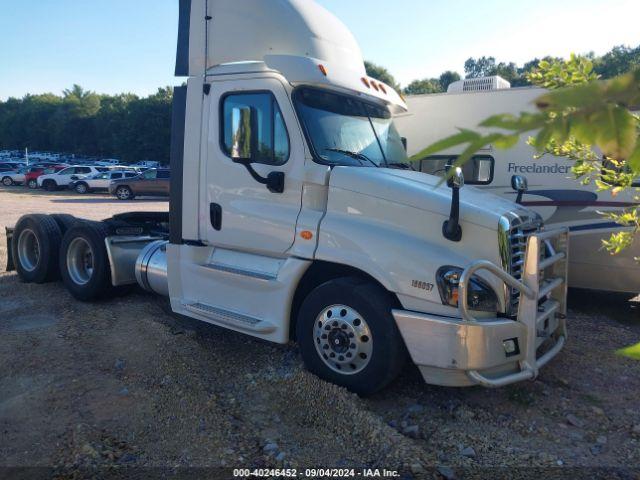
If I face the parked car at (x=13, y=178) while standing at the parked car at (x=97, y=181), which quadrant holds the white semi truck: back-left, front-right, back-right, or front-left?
back-left

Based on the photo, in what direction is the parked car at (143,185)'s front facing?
to the viewer's left

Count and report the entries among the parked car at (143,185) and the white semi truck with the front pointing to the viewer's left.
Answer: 1

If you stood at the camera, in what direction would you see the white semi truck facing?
facing the viewer and to the right of the viewer

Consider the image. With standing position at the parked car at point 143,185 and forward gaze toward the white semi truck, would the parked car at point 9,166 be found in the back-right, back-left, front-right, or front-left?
back-right

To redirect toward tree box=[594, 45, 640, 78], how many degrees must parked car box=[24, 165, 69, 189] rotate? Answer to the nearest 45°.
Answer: approximately 180°

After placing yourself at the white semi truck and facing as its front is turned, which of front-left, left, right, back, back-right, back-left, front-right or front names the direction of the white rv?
left

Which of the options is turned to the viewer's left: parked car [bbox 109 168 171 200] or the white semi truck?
the parked car

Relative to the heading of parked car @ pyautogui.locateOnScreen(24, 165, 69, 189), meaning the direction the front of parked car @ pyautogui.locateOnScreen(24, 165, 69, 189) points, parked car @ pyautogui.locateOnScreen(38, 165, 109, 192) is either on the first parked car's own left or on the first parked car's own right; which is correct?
on the first parked car's own left

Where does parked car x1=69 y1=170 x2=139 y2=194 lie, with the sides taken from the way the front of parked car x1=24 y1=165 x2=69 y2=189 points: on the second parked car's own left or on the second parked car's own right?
on the second parked car's own left
